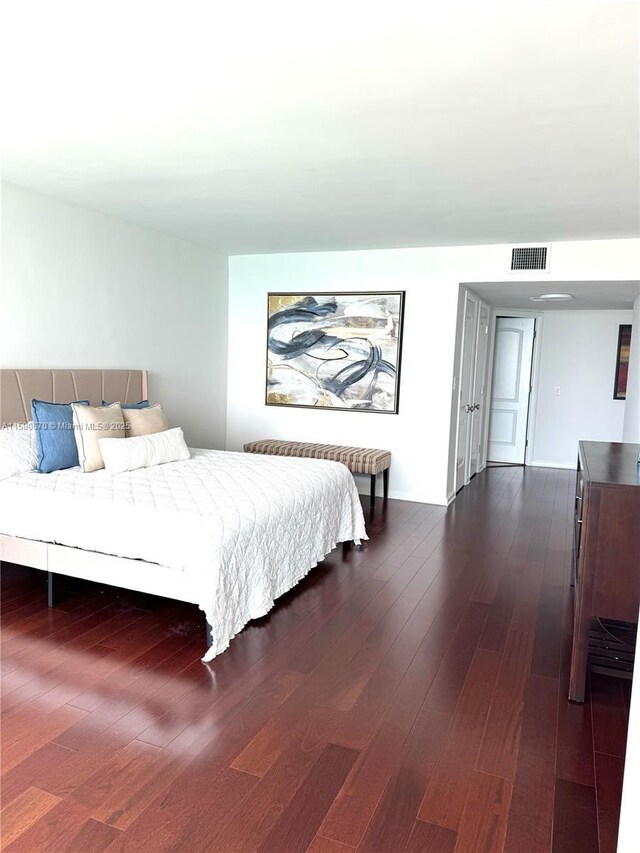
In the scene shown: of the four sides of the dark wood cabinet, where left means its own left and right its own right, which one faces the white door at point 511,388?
right

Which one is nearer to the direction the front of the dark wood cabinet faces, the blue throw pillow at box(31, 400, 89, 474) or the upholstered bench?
the blue throw pillow

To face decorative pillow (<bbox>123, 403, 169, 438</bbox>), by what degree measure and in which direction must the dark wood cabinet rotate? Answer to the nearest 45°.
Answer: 0° — it already faces it

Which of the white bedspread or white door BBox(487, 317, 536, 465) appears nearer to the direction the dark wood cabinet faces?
the white bedspread

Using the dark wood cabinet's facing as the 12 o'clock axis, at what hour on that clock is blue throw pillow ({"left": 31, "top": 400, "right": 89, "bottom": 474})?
The blue throw pillow is roughly at 12 o'clock from the dark wood cabinet.

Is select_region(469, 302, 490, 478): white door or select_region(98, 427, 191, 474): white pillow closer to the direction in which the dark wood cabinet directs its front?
the white pillow

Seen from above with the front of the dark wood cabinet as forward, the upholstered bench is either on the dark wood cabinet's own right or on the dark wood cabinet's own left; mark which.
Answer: on the dark wood cabinet's own right

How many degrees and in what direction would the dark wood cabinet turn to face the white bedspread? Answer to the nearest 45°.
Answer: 0° — it already faces it

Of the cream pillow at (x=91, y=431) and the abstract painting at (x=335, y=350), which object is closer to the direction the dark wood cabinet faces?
the cream pillow

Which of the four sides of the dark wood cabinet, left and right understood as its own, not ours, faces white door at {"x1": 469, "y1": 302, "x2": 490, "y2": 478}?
right

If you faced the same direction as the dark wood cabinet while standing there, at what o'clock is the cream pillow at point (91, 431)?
The cream pillow is roughly at 12 o'clock from the dark wood cabinet.

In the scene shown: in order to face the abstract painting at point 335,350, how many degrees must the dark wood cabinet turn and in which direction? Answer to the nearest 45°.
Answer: approximately 45° to its right

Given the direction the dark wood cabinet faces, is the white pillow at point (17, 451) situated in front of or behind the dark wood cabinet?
in front

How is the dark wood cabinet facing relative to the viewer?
to the viewer's left
